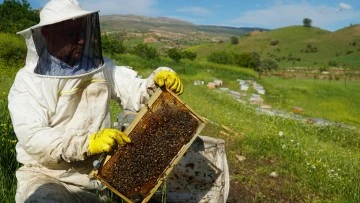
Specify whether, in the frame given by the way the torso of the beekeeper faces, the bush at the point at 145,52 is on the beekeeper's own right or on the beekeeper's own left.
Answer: on the beekeeper's own left

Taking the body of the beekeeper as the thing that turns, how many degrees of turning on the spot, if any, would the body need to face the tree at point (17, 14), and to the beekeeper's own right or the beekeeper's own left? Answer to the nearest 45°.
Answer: approximately 135° to the beekeeper's own left

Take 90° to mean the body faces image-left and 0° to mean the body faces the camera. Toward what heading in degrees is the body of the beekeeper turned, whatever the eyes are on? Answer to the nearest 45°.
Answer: approximately 315°

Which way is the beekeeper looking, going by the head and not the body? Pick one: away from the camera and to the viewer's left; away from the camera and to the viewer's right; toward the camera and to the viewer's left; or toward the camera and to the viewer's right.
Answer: toward the camera and to the viewer's right
